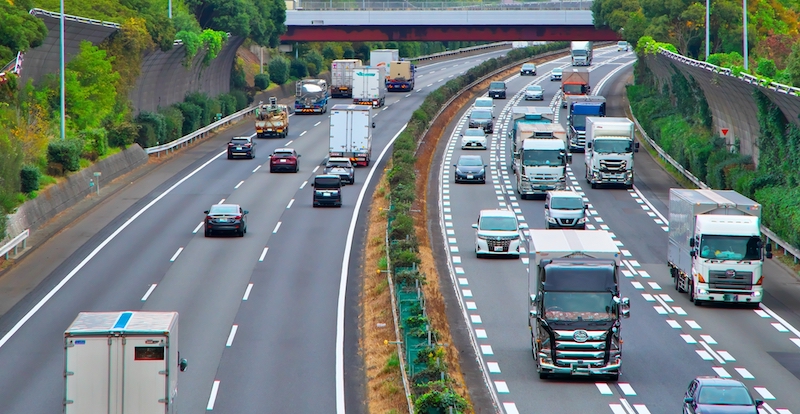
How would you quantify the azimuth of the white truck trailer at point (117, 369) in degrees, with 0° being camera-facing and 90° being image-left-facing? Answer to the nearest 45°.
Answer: approximately 180°

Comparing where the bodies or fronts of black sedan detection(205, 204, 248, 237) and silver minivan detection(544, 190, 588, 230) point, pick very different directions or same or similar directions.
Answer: very different directions

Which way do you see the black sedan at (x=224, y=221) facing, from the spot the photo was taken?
facing away from the viewer

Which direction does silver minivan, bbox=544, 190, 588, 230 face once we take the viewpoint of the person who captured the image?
facing the viewer

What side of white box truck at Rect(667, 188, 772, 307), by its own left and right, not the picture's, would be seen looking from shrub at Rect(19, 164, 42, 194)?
right

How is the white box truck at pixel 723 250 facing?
toward the camera

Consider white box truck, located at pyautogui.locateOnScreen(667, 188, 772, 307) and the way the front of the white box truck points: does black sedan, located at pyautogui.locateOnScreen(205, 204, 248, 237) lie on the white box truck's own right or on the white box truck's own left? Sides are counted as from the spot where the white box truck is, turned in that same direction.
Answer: on the white box truck's own right

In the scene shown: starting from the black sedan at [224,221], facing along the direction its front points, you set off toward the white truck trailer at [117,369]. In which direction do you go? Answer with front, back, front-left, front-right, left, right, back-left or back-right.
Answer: back

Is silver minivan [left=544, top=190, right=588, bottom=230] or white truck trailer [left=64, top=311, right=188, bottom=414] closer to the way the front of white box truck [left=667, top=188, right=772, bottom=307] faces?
the white truck trailer

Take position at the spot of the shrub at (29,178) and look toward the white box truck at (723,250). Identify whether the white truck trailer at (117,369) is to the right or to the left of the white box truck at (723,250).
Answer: right

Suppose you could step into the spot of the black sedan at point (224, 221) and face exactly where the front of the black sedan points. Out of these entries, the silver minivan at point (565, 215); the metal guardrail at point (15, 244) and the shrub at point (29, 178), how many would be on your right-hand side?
1

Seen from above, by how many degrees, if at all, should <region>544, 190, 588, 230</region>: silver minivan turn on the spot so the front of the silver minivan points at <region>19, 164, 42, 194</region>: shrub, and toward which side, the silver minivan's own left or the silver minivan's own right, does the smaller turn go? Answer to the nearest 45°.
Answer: approximately 90° to the silver minivan's own right

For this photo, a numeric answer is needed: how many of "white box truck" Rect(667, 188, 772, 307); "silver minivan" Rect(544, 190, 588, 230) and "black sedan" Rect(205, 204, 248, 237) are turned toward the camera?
2

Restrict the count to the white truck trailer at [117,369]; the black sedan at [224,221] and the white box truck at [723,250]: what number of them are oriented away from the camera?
2

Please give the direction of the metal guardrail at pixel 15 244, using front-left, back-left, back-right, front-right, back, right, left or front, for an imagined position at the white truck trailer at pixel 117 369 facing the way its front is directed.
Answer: front

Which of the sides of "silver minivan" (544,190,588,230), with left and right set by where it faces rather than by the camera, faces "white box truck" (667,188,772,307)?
front

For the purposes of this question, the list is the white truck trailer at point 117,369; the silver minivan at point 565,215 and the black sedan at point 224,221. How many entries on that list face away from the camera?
2
